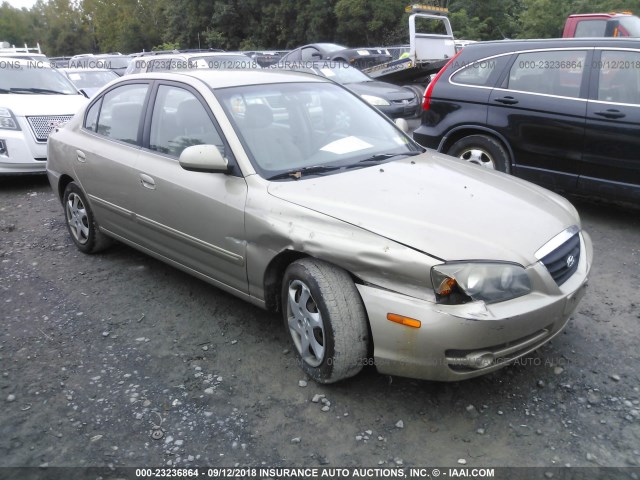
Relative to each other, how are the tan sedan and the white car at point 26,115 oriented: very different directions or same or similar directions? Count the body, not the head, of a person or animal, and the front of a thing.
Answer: same or similar directions

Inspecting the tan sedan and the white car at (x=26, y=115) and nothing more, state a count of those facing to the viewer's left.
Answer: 0

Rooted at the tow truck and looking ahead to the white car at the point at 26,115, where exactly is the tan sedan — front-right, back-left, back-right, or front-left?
front-left

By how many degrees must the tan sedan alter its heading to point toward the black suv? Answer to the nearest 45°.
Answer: approximately 90° to its left

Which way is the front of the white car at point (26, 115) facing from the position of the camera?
facing the viewer and to the right of the viewer

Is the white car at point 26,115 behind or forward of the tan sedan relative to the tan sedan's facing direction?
behind

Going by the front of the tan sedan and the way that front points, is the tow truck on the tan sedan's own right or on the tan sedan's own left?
on the tan sedan's own left

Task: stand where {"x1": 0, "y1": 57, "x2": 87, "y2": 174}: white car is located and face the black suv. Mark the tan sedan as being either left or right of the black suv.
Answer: right

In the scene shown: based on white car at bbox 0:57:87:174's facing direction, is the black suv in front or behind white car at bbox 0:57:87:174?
in front
